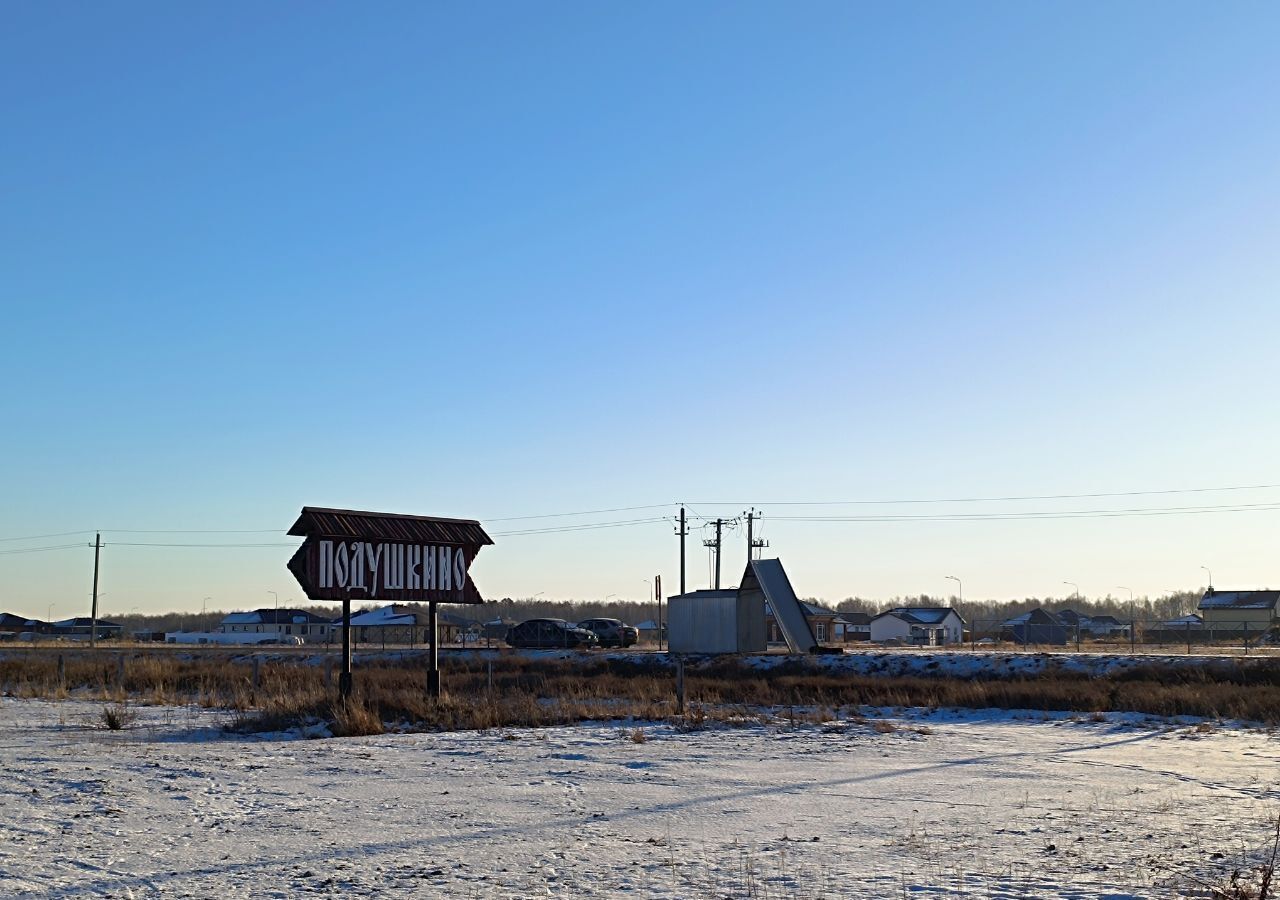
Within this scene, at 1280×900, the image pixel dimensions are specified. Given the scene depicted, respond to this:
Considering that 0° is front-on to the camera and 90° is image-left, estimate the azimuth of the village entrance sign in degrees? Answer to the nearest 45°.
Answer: approximately 315°
